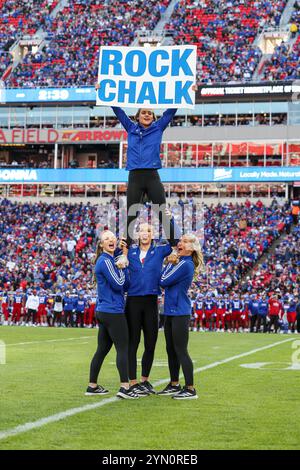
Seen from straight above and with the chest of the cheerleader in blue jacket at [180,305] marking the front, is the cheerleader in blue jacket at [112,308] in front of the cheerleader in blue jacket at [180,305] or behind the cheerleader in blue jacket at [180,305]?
in front

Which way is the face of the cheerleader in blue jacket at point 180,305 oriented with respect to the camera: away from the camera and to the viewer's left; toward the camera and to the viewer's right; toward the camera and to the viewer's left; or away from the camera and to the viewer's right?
toward the camera and to the viewer's left

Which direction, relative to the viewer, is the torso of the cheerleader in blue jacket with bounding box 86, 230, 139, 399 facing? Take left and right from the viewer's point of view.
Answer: facing to the right of the viewer

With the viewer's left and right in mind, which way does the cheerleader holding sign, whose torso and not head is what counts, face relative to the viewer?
facing the viewer
